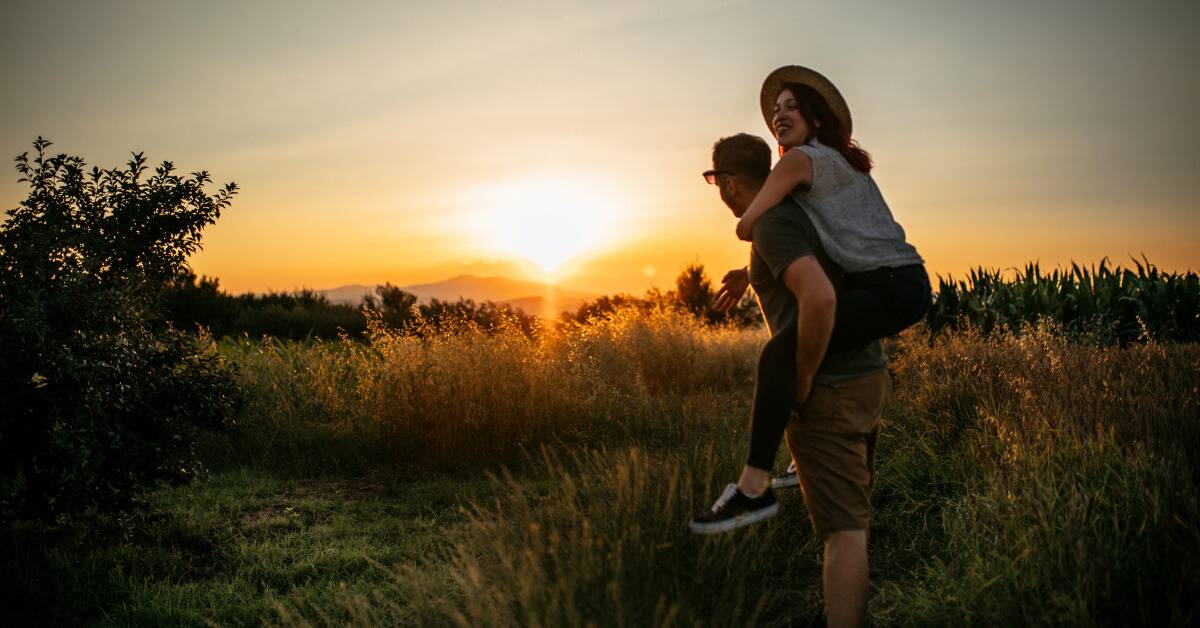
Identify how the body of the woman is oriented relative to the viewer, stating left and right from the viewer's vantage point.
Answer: facing to the left of the viewer

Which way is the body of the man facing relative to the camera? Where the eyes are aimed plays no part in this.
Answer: to the viewer's left
